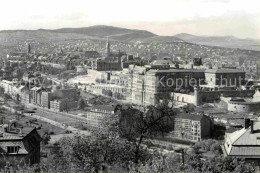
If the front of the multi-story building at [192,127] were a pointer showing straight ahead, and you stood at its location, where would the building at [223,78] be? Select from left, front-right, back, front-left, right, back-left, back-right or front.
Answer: back-right

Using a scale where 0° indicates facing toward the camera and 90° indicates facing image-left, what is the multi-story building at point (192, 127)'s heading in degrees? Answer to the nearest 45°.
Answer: approximately 45°

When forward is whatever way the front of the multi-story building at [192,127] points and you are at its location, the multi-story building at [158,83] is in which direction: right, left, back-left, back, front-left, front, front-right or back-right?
back-right

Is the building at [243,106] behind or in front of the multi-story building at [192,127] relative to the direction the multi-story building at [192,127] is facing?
behind

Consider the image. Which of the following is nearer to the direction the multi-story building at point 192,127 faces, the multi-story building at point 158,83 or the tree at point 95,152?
the tree

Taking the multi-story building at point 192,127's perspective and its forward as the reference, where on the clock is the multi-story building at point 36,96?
the multi-story building at point 36,96 is roughly at 3 o'clock from the multi-story building at point 192,127.

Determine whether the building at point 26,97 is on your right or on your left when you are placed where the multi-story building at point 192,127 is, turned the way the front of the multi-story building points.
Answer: on your right

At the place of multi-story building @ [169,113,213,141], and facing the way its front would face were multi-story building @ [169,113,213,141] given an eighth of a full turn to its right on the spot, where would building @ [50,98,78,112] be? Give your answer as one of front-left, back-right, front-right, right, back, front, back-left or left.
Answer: front-right
